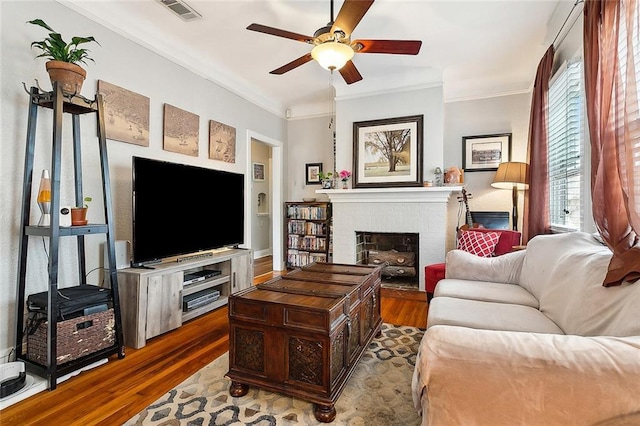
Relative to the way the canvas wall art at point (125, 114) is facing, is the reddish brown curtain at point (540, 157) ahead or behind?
ahead

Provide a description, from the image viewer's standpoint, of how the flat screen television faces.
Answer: facing the viewer and to the right of the viewer

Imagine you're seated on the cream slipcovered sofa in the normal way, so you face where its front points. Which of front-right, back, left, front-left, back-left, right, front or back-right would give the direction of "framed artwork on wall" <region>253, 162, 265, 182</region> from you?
front-right

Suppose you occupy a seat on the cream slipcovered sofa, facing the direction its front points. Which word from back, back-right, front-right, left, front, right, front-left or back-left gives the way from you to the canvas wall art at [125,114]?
front

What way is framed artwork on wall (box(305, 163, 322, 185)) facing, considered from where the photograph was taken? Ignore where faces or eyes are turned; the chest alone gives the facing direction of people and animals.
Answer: facing the viewer

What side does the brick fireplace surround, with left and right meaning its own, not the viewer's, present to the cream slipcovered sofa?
front

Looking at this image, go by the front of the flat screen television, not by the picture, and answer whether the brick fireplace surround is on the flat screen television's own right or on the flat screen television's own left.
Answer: on the flat screen television's own left

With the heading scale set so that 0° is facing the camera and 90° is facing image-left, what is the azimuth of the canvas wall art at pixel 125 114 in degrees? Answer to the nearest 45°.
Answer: approximately 315°

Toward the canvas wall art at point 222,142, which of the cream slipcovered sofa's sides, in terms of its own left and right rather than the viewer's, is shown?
front

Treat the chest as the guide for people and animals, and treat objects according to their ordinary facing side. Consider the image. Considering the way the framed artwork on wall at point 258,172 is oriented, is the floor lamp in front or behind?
in front

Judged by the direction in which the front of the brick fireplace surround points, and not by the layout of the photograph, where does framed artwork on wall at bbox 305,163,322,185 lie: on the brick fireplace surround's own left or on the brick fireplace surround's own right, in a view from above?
on the brick fireplace surround's own right

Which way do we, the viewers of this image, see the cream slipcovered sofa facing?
facing to the left of the viewer

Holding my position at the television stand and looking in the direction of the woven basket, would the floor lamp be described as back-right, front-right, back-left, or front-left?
back-left

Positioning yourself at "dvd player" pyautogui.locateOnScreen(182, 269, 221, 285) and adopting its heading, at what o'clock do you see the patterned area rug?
The patterned area rug is roughly at 1 o'clock from the dvd player.

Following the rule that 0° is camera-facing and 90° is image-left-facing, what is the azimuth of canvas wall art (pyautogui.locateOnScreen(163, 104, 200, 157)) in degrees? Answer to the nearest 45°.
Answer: approximately 315°
